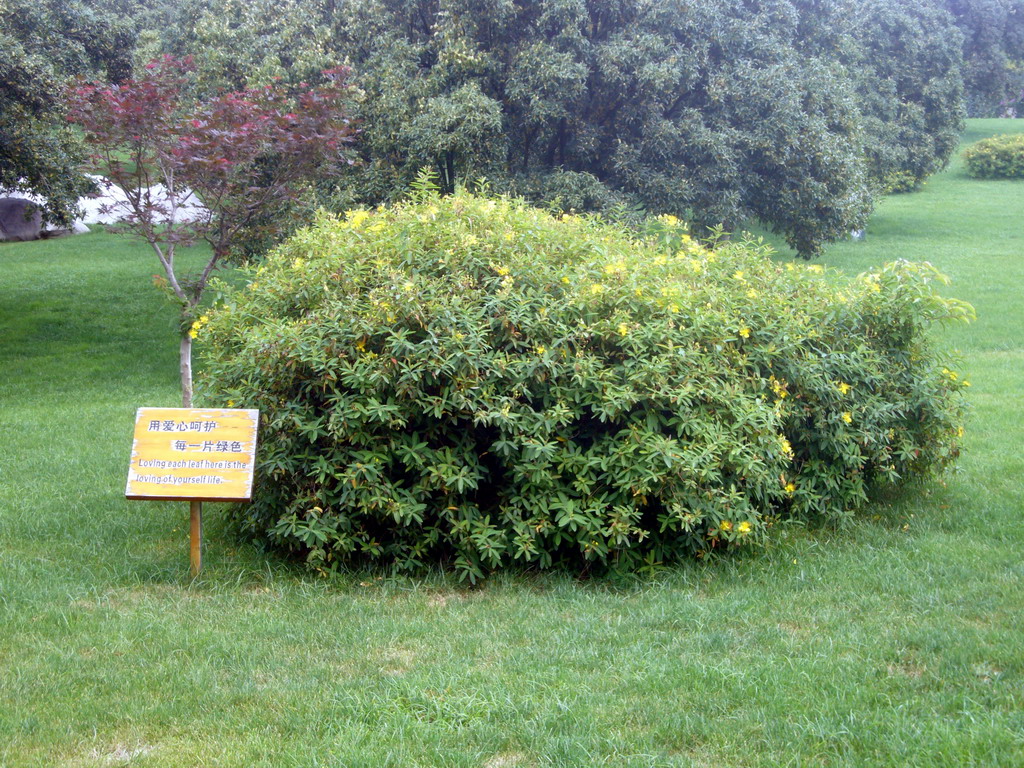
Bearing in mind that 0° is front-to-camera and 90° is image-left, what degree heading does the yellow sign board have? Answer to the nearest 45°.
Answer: approximately 0°

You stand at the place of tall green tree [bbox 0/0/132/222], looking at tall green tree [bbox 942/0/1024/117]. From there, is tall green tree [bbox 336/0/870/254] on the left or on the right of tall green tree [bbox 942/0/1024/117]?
right

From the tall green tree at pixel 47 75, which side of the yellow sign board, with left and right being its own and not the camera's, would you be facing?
back

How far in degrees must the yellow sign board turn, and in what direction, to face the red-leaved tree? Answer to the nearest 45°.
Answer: approximately 180°

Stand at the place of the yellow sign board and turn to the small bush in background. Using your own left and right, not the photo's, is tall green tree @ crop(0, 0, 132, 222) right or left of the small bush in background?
left

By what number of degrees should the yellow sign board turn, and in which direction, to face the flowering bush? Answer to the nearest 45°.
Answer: approximately 90° to its left
